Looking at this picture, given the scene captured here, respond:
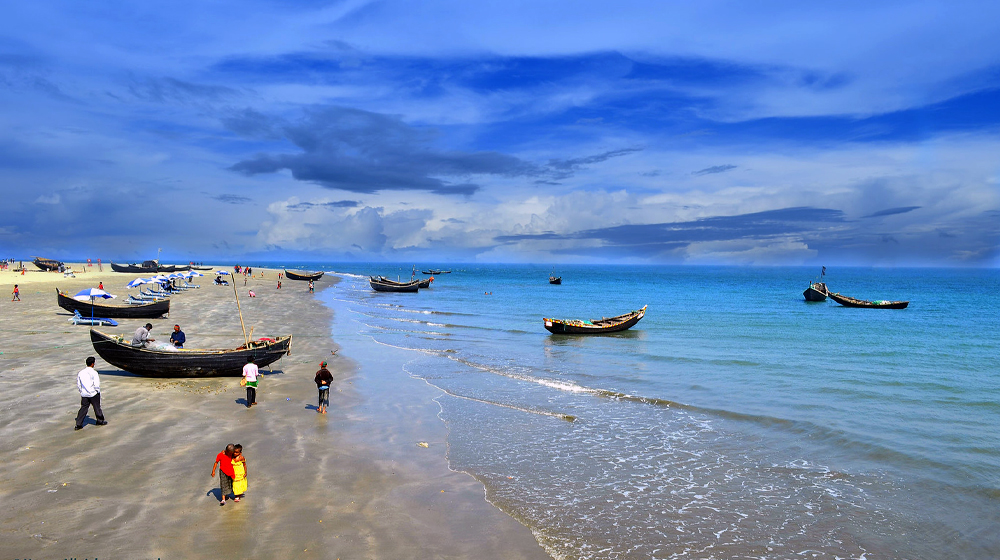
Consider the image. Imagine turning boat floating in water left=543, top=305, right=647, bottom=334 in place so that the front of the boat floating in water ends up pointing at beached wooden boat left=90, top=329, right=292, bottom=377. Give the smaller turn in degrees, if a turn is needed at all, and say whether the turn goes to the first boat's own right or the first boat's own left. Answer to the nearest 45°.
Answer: approximately 135° to the first boat's own right

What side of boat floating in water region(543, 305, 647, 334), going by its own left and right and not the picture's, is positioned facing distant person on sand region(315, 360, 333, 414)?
right

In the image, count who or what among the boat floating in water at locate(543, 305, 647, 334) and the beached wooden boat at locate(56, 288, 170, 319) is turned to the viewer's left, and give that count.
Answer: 1

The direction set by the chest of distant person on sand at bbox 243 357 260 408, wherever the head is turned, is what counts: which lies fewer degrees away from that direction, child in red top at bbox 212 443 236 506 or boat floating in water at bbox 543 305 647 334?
the boat floating in water

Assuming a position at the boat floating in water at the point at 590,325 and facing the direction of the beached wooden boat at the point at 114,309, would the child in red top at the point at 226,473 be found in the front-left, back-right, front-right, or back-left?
front-left

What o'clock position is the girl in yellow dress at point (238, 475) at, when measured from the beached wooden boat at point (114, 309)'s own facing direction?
The girl in yellow dress is roughly at 9 o'clock from the beached wooden boat.

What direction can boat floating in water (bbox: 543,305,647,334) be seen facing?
to the viewer's right

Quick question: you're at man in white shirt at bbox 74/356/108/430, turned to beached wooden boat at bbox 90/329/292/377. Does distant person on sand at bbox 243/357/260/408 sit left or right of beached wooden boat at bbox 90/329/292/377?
right

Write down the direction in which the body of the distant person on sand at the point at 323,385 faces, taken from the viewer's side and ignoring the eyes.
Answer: away from the camera

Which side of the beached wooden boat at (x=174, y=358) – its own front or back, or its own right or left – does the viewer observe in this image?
left

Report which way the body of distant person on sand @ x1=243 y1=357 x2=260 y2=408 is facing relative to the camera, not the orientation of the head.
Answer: away from the camera

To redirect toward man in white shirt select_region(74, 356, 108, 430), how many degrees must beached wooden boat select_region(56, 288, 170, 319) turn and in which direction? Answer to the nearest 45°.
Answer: approximately 90° to its left

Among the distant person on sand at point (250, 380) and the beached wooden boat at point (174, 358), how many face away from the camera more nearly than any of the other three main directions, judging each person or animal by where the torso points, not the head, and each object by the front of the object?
1

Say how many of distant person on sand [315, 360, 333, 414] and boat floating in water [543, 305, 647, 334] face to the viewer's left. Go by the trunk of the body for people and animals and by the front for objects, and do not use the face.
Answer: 0

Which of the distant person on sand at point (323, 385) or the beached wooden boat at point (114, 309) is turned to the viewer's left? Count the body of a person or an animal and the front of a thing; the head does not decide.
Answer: the beached wooden boat

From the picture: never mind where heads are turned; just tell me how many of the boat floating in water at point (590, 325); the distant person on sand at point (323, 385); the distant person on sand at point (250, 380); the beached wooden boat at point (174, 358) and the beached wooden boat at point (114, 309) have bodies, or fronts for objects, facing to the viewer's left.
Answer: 2
